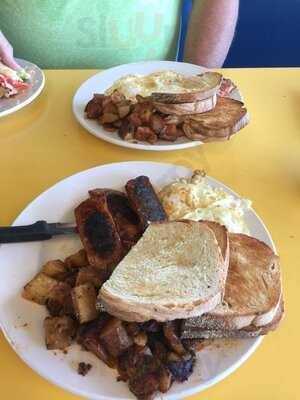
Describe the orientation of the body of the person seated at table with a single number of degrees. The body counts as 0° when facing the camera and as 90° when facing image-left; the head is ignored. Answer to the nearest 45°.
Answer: approximately 0°

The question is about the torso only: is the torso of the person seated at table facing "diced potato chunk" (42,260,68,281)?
yes

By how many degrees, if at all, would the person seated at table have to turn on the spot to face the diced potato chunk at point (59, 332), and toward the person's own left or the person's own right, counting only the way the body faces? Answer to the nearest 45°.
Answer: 0° — they already face it

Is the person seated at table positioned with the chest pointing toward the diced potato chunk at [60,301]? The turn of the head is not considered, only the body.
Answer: yes

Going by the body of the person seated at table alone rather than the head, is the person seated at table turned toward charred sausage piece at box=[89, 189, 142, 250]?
yes

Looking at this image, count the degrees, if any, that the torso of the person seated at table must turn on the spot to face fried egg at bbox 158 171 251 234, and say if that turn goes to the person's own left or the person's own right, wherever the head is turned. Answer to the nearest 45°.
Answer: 0° — they already face it

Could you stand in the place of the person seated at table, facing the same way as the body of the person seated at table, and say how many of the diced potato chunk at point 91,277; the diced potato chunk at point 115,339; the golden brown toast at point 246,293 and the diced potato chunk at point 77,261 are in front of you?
4

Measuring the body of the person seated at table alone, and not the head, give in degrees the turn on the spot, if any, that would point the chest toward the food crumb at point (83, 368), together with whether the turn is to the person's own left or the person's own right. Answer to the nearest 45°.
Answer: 0° — they already face it

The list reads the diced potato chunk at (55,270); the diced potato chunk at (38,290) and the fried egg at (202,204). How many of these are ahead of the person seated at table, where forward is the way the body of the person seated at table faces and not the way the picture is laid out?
3

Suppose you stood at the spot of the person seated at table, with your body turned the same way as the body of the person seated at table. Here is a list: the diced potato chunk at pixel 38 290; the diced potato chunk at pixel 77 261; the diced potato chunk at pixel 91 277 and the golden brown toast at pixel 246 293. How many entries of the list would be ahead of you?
4

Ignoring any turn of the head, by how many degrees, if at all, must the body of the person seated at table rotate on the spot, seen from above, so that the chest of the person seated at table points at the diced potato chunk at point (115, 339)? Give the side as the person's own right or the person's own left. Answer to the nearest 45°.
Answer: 0° — they already face it

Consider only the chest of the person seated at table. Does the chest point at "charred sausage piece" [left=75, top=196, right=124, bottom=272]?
yes
